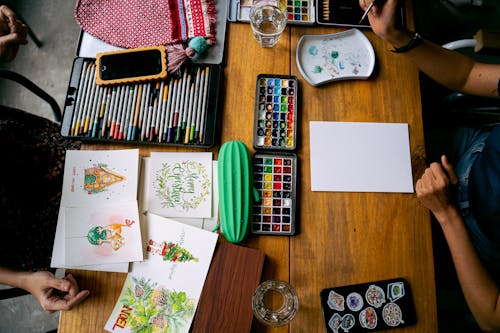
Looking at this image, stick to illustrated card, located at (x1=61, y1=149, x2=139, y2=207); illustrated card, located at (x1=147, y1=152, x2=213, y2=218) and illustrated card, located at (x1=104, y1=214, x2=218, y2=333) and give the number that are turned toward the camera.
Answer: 3

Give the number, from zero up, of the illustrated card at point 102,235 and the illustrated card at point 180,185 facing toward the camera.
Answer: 2

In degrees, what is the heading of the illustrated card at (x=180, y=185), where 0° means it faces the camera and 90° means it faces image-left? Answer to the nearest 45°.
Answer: approximately 0°
